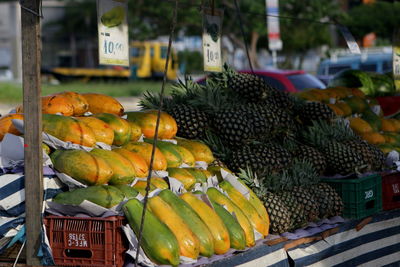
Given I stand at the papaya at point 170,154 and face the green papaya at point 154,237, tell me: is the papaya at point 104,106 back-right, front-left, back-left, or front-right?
back-right

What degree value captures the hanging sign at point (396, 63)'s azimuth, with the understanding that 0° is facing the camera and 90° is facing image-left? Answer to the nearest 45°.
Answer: approximately 0°

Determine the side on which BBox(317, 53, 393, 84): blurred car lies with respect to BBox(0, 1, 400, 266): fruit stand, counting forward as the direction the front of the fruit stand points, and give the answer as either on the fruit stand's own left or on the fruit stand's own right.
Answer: on the fruit stand's own left

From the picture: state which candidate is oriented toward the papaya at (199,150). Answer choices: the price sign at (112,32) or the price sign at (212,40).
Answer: the price sign at (212,40)
